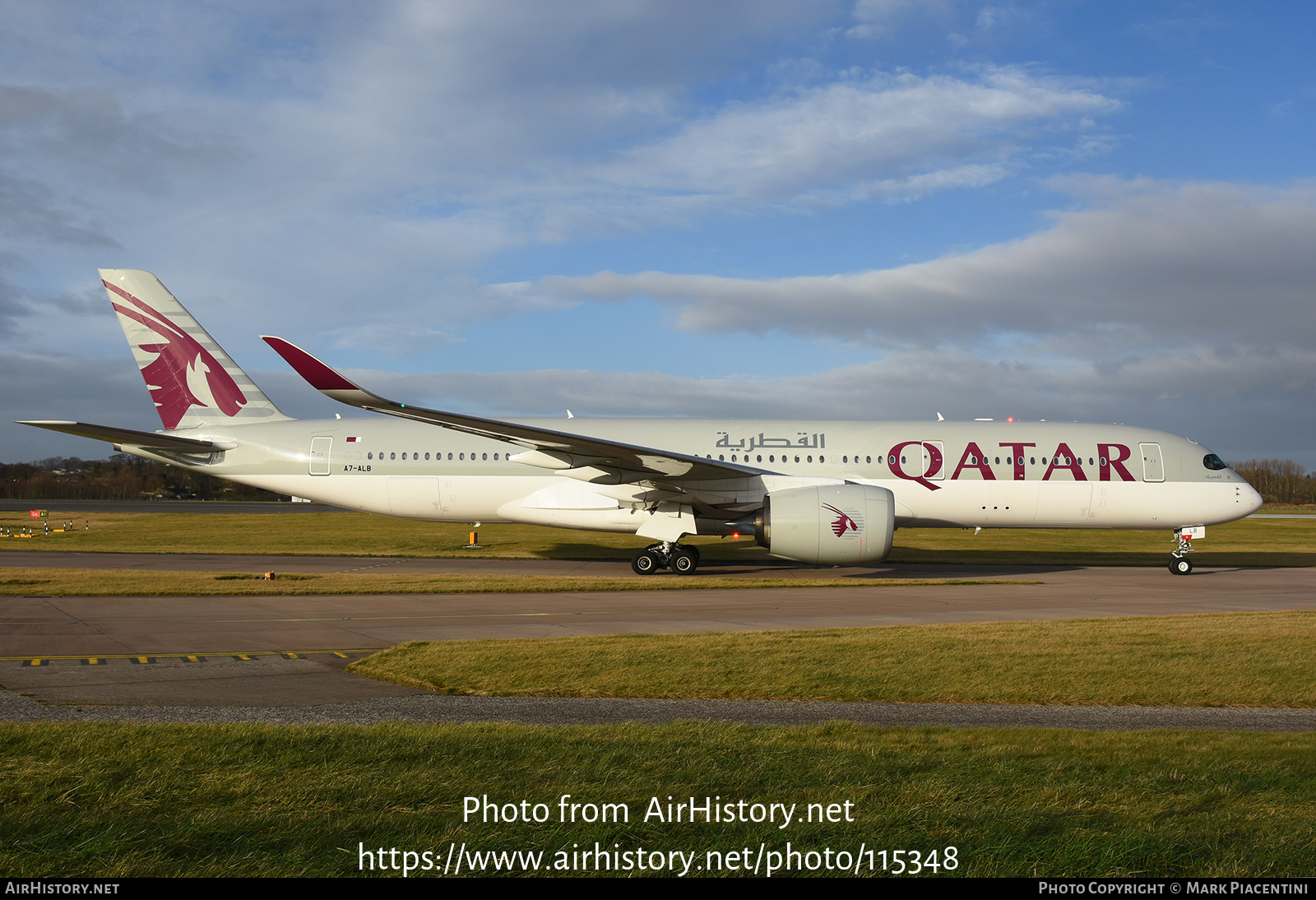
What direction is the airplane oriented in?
to the viewer's right
